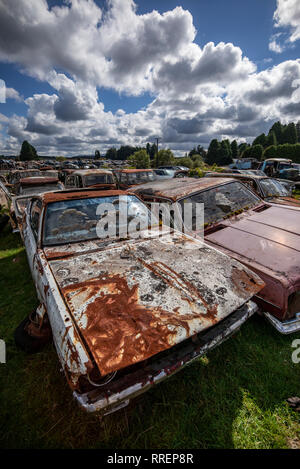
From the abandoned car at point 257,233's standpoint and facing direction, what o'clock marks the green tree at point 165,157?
The green tree is roughly at 7 o'clock from the abandoned car.

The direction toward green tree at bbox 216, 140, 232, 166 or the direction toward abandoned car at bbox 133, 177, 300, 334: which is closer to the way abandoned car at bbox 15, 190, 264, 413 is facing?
the abandoned car

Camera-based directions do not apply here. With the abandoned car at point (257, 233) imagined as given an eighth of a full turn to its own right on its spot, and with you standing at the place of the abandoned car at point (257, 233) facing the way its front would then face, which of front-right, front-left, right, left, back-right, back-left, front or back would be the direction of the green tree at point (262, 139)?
back

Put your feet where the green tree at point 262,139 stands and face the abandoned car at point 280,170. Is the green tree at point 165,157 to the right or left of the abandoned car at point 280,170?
right

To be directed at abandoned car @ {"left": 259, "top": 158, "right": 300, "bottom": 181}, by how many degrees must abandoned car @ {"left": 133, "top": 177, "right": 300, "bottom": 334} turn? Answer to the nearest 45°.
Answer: approximately 135° to its left

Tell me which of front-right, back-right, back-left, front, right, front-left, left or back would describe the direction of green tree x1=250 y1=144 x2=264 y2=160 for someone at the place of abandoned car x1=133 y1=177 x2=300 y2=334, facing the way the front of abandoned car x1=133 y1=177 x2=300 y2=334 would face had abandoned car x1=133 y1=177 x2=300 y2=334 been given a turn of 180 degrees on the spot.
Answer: front-right

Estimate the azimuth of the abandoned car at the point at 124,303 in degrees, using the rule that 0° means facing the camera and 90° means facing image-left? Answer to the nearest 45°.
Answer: approximately 315°

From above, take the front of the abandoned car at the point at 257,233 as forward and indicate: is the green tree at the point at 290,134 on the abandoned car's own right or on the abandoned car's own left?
on the abandoned car's own left

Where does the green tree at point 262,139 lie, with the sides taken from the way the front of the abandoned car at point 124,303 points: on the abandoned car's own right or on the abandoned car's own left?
on the abandoned car's own left
